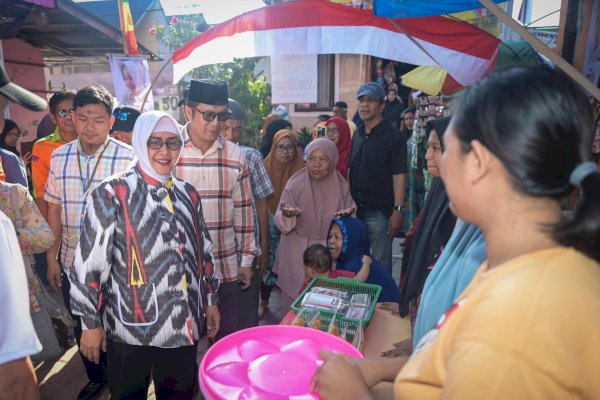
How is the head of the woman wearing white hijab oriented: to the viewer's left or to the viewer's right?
to the viewer's right

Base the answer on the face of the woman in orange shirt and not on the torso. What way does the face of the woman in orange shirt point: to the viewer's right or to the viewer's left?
to the viewer's left

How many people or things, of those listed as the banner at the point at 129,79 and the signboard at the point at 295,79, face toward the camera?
2

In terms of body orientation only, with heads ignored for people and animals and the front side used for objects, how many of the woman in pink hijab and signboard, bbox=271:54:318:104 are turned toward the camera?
2

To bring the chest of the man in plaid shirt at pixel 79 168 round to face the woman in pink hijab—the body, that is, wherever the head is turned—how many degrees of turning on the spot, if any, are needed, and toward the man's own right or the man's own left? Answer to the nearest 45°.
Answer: approximately 90° to the man's own left

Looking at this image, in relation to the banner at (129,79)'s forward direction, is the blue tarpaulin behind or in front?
in front

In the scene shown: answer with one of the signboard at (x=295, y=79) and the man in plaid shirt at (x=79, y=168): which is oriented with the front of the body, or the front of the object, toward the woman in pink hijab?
the signboard

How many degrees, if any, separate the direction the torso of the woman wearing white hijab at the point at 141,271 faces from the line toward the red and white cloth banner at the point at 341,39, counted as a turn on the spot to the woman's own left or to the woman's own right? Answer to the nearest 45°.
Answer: approximately 90° to the woman's own left

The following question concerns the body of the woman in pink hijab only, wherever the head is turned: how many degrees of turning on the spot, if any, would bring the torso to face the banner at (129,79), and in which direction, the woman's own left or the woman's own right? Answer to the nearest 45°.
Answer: approximately 135° to the woman's own right

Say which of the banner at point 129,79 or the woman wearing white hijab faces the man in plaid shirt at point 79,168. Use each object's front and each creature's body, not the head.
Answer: the banner

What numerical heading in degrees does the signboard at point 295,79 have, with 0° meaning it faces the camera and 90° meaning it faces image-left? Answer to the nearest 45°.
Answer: approximately 0°

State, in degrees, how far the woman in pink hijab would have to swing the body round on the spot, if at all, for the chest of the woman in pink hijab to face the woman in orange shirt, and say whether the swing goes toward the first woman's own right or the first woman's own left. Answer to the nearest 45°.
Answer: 0° — they already face them
